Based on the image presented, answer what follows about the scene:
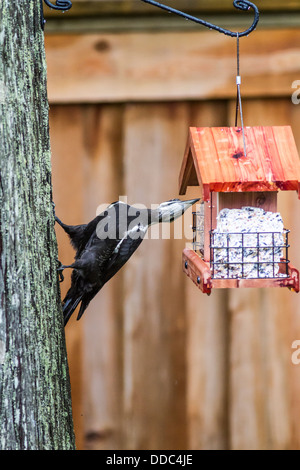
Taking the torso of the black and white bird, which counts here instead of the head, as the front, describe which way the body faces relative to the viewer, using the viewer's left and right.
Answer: facing to the right of the viewer
